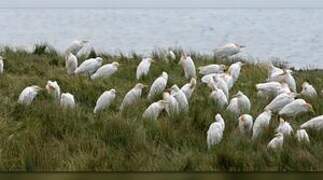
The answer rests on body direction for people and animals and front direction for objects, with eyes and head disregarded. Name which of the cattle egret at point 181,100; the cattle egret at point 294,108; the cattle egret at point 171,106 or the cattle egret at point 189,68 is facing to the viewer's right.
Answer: the cattle egret at point 294,108

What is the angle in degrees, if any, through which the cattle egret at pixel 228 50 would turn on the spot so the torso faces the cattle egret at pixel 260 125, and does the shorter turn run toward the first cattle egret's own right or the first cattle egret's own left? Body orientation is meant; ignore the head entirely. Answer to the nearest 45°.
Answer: approximately 90° to the first cattle egret's own right

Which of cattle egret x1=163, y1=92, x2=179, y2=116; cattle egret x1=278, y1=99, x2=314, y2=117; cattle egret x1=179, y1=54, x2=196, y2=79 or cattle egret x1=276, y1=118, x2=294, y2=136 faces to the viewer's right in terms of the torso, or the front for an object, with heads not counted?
cattle egret x1=278, y1=99, x2=314, y2=117
